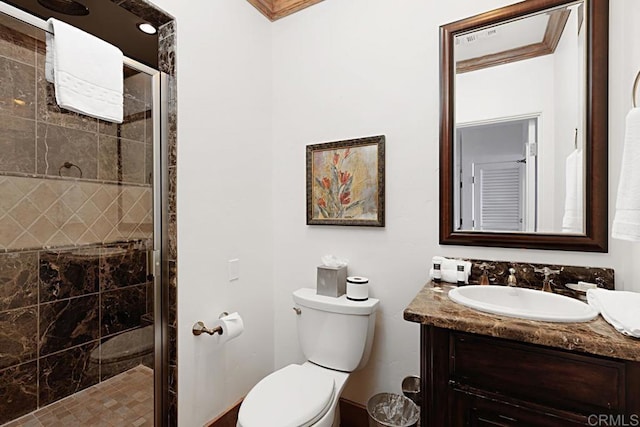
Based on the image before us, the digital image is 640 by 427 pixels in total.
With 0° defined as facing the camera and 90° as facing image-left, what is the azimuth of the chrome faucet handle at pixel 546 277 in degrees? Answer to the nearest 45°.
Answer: approximately 0°

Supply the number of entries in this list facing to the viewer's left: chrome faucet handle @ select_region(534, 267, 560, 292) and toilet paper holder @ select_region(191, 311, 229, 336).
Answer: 0

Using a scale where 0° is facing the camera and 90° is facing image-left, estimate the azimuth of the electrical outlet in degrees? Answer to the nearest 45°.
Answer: approximately 315°

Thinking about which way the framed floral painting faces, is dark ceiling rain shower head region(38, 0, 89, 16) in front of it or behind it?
in front

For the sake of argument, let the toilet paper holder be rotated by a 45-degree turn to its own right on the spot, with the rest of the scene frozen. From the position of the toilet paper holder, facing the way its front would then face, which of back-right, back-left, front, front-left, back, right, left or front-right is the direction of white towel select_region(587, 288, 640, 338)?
front-left

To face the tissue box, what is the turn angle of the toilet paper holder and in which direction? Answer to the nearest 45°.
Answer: approximately 45° to its left

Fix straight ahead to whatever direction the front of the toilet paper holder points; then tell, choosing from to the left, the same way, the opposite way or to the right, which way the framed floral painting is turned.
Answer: to the right

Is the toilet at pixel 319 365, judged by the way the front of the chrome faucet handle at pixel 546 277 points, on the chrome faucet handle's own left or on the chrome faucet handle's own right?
on the chrome faucet handle's own right
